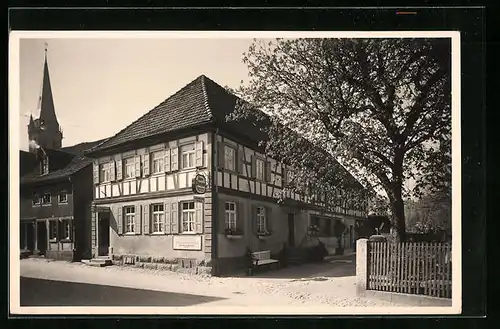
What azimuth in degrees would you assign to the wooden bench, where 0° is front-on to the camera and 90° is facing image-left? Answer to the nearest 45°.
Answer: approximately 315°
